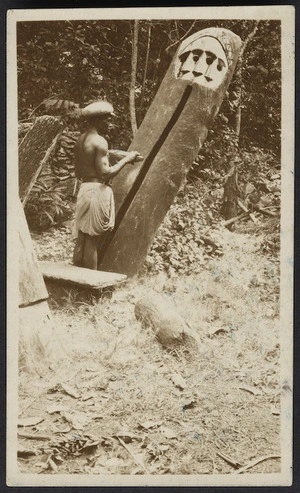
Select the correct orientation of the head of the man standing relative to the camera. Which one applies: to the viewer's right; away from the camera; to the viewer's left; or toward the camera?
to the viewer's right

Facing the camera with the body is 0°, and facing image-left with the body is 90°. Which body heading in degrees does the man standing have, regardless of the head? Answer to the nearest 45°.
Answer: approximately 225°
